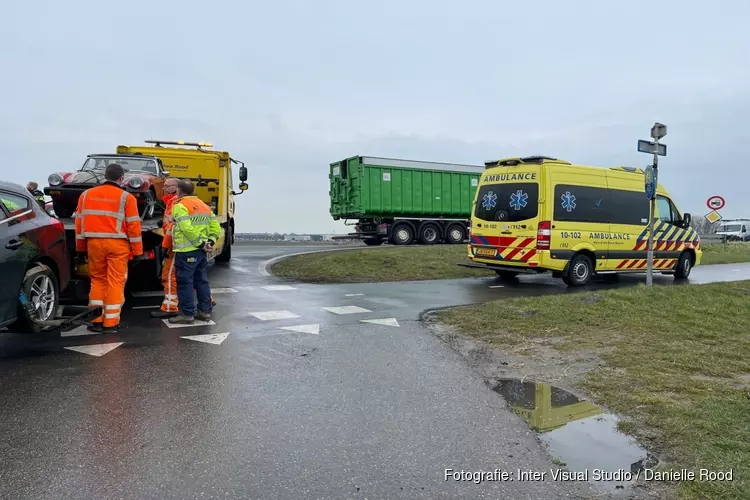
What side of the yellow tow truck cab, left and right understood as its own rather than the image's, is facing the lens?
back

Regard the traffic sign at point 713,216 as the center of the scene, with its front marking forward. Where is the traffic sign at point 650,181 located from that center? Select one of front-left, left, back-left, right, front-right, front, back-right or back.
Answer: front

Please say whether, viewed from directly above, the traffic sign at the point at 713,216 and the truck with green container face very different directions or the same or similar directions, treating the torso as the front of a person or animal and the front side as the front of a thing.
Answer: very different directions

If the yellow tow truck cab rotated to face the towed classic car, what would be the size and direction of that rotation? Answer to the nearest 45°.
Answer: approximately 180°

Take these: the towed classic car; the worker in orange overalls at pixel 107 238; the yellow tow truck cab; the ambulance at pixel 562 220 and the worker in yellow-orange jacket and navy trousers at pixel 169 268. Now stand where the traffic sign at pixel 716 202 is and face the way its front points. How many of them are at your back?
0

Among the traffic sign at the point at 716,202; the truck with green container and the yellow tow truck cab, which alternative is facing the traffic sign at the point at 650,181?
the traffic sign at the point at 716,202

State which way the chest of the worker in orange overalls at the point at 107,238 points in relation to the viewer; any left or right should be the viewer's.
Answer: facing away from the viewer

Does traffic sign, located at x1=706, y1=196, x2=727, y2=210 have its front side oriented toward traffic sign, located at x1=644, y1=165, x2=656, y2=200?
yes

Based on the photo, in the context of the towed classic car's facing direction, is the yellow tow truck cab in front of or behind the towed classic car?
behind

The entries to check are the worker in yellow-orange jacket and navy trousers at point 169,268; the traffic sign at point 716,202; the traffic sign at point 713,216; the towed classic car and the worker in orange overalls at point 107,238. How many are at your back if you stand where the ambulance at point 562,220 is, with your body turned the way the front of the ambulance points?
3

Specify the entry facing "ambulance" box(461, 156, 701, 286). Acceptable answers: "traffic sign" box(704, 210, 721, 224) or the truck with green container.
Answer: the traffic sign

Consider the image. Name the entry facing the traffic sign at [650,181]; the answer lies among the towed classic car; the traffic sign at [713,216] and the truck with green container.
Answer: the traffic sign at [713,216]

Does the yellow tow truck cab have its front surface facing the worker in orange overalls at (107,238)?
no
